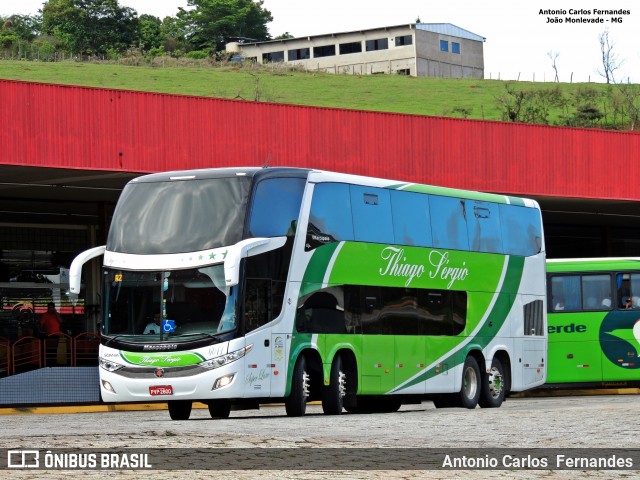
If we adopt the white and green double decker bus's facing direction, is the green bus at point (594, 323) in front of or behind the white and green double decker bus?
behind

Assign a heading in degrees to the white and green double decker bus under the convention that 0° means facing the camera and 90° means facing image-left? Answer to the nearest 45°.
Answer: approximately 45°
